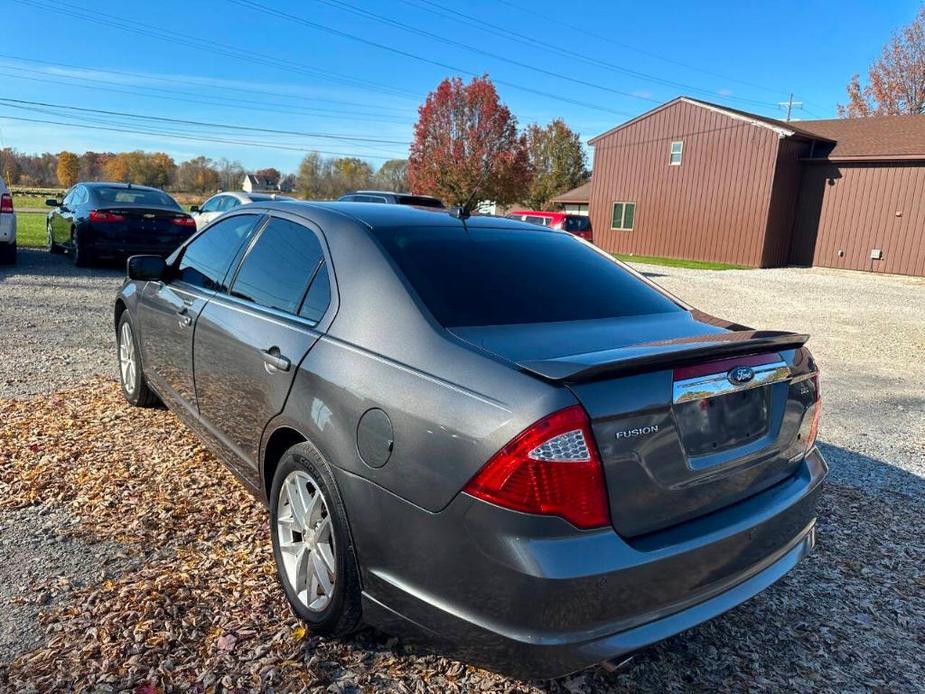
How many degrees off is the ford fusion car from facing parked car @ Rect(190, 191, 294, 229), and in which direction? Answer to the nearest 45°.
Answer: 0° — it already faces it

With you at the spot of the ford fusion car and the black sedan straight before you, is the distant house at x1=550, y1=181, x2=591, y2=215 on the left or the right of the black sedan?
right

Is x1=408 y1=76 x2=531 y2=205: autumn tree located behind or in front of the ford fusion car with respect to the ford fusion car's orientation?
in front

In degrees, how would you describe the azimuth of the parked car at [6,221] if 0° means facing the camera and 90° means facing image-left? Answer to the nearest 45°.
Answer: approximately 180°

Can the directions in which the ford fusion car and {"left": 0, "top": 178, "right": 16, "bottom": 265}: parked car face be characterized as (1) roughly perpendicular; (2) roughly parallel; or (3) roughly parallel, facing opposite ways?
roughly parallel

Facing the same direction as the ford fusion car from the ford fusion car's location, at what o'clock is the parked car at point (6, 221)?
The parked car is roughly at 12 o'clock from the ford fusion car.

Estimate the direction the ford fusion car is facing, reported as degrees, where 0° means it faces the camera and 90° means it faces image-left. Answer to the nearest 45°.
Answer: approximately 135°

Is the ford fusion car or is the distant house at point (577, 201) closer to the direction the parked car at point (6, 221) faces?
the distant house

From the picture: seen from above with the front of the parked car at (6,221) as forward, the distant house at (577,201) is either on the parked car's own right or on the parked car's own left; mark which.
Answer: on the parked car's own right

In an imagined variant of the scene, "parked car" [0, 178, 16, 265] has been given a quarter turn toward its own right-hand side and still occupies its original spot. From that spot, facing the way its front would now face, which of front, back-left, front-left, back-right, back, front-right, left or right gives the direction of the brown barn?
front

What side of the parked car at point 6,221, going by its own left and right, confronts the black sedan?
right

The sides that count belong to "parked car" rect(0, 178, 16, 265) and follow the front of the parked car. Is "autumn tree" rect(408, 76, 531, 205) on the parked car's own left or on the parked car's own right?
on the parked car's own right

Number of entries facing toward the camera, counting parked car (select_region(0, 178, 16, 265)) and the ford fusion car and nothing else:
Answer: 0
